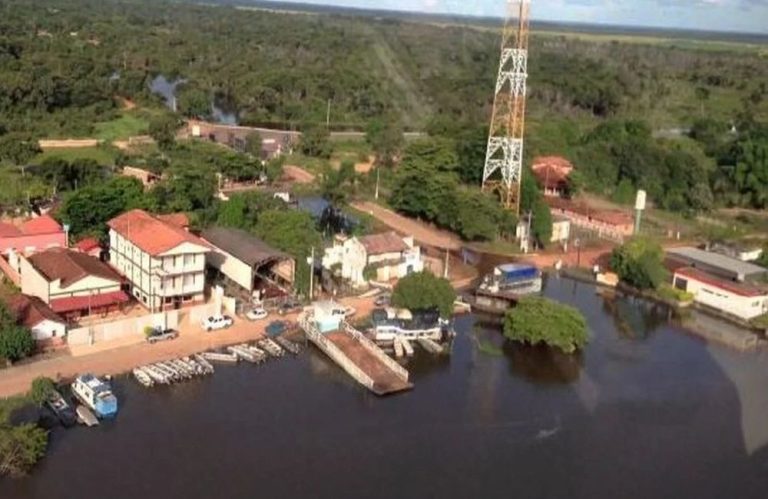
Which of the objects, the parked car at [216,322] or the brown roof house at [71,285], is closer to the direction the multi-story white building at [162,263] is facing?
the parked car

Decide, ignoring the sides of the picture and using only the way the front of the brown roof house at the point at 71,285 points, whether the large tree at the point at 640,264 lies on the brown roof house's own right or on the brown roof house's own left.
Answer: on the brown roof house's own left

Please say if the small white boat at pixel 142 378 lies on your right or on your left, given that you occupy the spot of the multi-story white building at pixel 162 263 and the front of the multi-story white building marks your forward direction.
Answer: on your right

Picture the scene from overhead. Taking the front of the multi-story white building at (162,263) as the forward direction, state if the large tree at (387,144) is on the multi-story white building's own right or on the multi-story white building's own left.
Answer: on the multi-story white building's own left

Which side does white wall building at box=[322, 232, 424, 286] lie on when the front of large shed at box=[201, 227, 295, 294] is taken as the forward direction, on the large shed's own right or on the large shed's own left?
on the large shed's own left

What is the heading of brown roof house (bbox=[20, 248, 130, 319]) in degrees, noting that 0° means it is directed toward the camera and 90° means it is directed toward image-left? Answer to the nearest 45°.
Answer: approximately 315°

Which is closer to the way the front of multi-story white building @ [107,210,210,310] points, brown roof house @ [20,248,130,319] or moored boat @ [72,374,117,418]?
the moored boat

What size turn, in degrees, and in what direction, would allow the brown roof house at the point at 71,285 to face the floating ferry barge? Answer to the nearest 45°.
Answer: approximately 45° to its left
